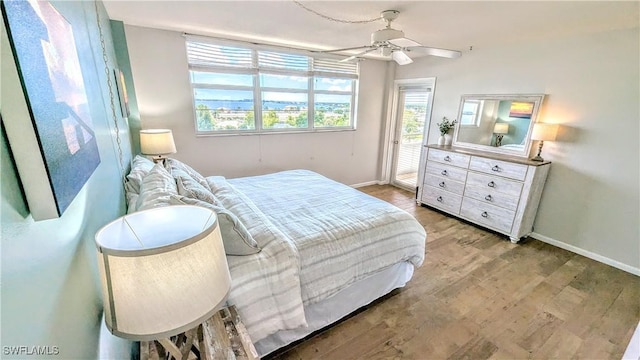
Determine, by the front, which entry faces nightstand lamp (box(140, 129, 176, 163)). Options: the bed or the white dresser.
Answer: the white dresser

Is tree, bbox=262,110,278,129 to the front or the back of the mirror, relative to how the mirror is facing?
to the front

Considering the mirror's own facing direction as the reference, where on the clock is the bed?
The bed is roughly at 11 o'clock from the mirror.

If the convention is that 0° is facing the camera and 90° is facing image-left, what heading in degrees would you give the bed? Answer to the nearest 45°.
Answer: approximately 225°

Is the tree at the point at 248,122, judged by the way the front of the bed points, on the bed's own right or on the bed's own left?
on the bed's own left

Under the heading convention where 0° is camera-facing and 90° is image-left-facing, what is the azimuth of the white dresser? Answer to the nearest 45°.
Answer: approximately 45°

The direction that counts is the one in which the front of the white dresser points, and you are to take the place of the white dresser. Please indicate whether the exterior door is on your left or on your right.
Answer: on your right

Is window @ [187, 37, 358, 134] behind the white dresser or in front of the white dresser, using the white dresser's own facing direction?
in front

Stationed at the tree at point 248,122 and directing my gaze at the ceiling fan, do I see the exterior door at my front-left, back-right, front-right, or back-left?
front-left

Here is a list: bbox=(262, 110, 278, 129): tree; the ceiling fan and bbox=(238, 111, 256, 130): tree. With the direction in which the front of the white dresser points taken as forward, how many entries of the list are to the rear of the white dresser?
0

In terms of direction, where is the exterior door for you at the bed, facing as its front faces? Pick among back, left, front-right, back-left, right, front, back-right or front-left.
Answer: front

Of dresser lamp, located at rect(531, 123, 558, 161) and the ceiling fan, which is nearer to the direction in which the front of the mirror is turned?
the ceiling fan

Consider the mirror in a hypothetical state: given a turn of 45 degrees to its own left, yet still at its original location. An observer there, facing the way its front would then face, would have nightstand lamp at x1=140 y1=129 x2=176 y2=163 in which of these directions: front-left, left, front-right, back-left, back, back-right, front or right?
front-right

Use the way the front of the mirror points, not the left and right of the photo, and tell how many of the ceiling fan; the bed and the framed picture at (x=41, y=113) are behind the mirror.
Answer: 0

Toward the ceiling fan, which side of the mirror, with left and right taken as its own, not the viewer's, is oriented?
front

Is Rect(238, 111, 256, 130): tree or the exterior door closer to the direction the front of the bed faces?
the exterior door

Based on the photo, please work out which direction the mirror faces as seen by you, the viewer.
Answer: facing the viewer and to the left of the viewer

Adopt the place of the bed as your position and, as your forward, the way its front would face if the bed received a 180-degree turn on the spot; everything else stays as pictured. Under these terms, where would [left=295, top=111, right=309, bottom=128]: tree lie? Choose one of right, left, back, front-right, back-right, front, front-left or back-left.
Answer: back-right
